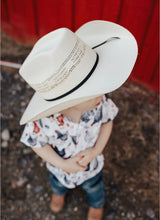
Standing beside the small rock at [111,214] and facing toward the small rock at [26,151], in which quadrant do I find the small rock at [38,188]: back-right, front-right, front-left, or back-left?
front-left

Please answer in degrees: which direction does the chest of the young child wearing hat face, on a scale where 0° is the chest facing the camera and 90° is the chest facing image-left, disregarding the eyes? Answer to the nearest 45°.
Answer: approximately 0°
